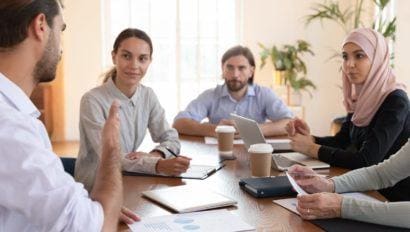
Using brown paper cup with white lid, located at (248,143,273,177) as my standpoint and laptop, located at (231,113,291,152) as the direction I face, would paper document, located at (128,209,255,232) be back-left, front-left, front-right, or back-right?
back-left

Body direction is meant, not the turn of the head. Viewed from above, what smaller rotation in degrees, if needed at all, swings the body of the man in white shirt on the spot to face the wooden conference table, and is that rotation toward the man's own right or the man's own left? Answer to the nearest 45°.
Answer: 0° — they already face it

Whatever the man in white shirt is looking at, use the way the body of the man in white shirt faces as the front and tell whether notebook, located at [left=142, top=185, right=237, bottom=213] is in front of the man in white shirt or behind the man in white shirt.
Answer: in front

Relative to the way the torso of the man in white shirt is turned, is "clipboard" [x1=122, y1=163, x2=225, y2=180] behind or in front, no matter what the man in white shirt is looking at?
in front

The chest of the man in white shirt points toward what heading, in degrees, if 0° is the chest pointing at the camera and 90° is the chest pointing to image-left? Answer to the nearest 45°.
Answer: approximately 225°

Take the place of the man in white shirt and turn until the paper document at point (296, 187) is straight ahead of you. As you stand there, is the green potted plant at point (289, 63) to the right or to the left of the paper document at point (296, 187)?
left

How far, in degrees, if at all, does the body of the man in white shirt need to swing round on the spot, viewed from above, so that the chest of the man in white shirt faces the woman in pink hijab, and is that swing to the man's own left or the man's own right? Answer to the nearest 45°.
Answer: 0° — they already face them

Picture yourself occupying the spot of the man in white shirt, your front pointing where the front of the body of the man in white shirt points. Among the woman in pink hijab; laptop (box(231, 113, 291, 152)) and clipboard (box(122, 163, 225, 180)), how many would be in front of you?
3

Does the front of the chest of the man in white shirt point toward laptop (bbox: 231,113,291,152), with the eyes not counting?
yes

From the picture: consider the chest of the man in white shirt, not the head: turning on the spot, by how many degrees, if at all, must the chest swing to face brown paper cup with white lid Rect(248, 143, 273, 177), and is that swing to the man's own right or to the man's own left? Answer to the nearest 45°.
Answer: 0° — they already face it
